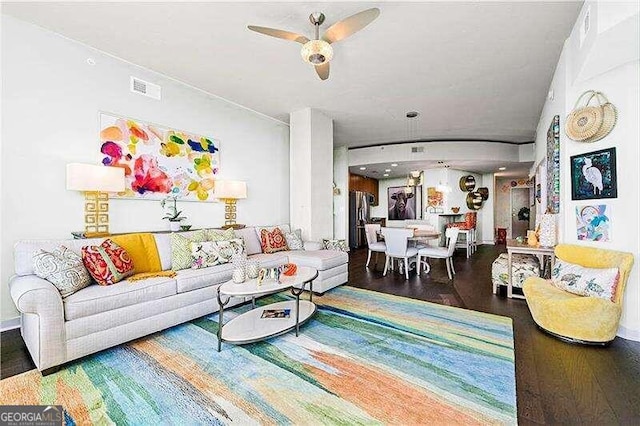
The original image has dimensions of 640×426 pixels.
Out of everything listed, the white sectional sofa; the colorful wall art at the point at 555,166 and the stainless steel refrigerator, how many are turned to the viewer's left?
1

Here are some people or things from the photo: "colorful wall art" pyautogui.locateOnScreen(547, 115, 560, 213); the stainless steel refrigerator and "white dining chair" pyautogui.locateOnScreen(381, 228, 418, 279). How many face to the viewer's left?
1

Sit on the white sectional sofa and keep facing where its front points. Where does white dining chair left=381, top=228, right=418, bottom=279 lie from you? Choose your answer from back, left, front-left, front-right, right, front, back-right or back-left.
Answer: front-left

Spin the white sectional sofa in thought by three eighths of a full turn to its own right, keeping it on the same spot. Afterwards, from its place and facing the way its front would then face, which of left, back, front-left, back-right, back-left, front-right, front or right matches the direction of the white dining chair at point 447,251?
back

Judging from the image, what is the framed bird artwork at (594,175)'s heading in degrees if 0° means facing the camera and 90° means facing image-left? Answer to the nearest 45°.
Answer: approximately 45°

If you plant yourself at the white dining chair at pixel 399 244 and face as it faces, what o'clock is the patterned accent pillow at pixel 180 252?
The patterned accent pillow is roughly at 6 o'clock from the white dining chair.

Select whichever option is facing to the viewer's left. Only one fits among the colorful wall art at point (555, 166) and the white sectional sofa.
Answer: the colorful wall art

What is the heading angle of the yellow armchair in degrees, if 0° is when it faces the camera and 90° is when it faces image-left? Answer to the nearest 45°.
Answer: approximately 45°

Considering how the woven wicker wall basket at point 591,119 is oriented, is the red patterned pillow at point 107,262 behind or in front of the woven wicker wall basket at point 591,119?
in front

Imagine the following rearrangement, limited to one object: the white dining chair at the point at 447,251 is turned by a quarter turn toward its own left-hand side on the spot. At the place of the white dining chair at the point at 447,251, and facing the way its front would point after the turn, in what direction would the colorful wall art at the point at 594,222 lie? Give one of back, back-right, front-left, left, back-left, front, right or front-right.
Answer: left

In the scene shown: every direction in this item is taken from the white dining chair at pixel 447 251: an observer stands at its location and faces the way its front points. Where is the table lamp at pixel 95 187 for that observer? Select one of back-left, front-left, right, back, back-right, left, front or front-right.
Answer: left

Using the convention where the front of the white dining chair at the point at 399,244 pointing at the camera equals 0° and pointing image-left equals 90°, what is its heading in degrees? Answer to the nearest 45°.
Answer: approximately 225°

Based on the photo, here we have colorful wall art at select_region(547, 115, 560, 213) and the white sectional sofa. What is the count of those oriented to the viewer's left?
1

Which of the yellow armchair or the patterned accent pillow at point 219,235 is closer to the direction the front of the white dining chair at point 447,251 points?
the patterned accent pillow

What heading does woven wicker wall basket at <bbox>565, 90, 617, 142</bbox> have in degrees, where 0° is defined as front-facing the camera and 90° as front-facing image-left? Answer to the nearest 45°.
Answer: approximately 45°

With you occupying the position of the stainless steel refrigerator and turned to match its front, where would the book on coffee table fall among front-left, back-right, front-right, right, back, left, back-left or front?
front-right

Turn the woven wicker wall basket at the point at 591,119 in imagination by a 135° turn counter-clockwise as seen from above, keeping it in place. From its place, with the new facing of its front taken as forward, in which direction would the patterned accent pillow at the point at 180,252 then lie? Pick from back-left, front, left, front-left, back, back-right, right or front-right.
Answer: back-right

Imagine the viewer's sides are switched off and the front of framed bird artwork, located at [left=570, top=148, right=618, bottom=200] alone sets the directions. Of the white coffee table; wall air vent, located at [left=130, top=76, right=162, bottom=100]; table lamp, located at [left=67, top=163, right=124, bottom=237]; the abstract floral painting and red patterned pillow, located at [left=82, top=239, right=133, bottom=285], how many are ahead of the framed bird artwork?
5
